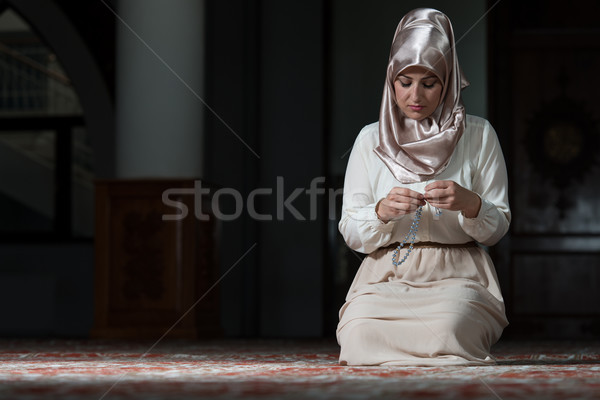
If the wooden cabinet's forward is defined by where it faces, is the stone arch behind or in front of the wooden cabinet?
behind

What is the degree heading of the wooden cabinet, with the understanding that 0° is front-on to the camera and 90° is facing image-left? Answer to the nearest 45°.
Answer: approximately 0°
